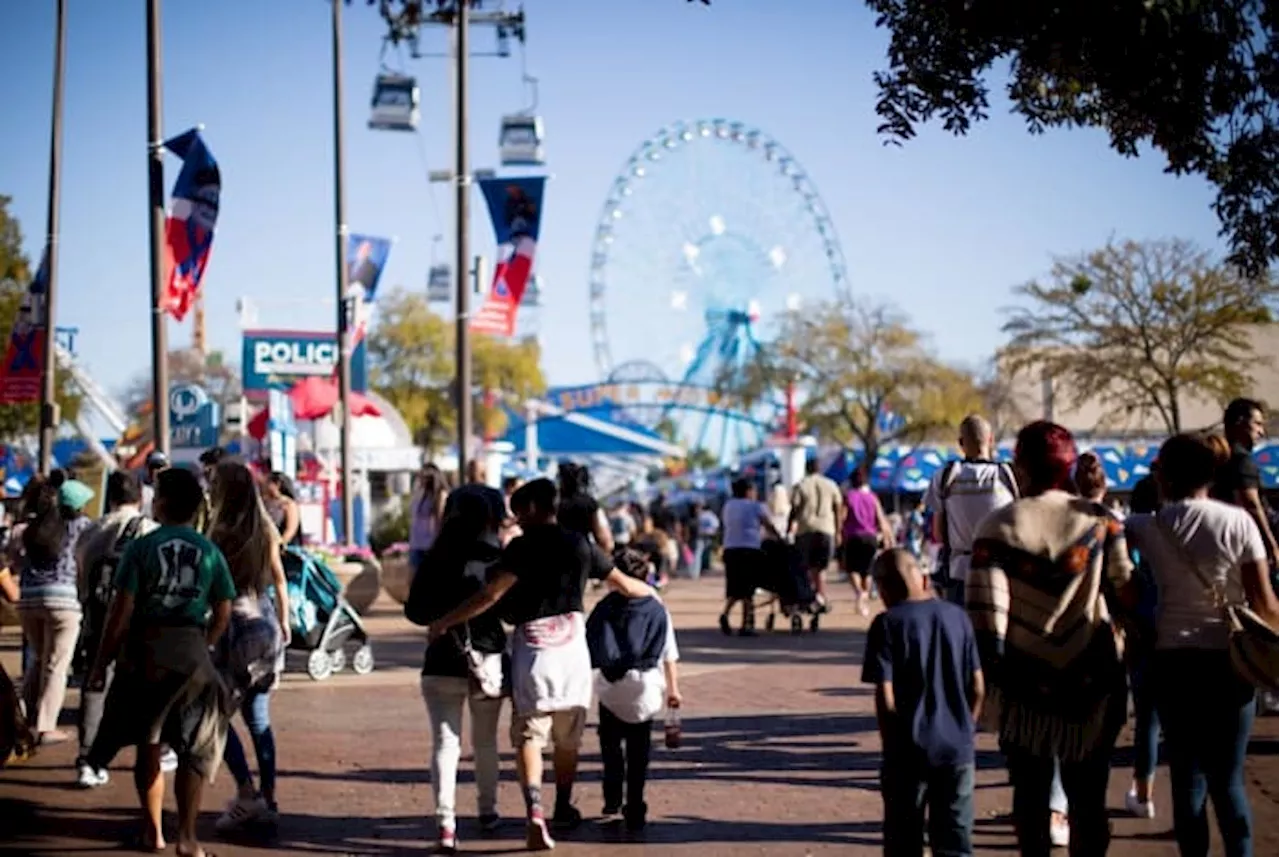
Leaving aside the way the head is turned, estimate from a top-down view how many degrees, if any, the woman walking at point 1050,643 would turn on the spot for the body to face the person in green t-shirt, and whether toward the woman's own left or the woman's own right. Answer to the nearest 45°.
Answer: approximately 90° to the woman's own left

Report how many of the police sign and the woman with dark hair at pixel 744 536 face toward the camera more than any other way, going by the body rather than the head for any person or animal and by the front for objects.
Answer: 1

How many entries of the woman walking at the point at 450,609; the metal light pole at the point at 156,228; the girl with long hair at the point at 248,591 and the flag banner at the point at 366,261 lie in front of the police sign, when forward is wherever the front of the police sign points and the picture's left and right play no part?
4

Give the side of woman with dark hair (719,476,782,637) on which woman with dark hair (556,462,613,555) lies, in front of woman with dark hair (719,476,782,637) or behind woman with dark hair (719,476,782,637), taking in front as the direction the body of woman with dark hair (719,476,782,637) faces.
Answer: behind

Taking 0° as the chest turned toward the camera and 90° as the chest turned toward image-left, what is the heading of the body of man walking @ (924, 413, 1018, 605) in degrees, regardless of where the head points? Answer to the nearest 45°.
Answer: approximately 180°

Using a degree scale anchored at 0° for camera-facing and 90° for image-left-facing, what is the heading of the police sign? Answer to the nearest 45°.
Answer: approximately 0°

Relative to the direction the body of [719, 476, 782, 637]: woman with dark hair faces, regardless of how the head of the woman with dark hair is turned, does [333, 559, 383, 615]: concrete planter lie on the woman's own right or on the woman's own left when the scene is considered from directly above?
on the woman's own left

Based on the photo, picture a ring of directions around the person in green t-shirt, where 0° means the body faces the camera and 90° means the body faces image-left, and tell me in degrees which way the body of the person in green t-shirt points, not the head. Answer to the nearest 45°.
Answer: approximately 180°

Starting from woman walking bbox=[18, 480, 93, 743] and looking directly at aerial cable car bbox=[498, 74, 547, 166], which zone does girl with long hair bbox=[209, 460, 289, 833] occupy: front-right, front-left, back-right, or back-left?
back-right
